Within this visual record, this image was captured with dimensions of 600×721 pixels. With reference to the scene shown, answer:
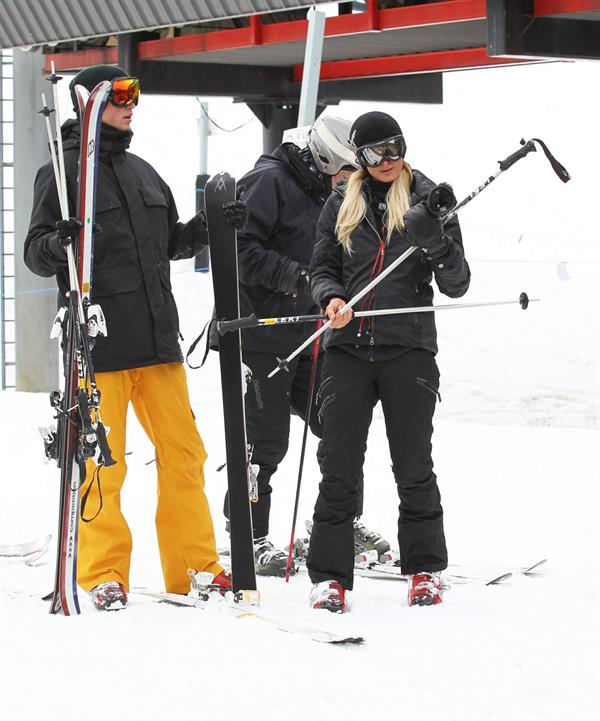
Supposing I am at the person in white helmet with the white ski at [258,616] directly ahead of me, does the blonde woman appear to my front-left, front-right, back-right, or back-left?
front-left

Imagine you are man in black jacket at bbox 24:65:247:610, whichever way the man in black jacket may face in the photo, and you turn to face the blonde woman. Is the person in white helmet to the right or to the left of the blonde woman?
left

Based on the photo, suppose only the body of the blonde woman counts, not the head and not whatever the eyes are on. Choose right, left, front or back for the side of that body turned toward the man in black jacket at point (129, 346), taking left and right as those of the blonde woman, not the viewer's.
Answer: right

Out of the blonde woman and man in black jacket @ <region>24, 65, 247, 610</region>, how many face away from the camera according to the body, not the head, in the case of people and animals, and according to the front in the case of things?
0

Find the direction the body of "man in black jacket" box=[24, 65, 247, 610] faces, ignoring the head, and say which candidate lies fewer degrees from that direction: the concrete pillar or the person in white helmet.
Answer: the person in white helmet

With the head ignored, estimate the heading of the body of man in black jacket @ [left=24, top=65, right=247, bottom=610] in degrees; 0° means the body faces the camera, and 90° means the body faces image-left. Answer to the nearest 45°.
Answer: approximately 315°

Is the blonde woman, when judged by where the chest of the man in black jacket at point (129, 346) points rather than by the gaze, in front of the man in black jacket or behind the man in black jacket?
in front

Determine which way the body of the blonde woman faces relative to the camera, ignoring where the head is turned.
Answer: toward the camera

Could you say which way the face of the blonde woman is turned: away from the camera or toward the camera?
toward the camera

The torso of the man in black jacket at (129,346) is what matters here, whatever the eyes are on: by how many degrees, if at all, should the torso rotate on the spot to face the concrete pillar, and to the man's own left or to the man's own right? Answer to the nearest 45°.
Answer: approximately 135° to the man's own left

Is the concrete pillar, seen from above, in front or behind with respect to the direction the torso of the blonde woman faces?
behind
